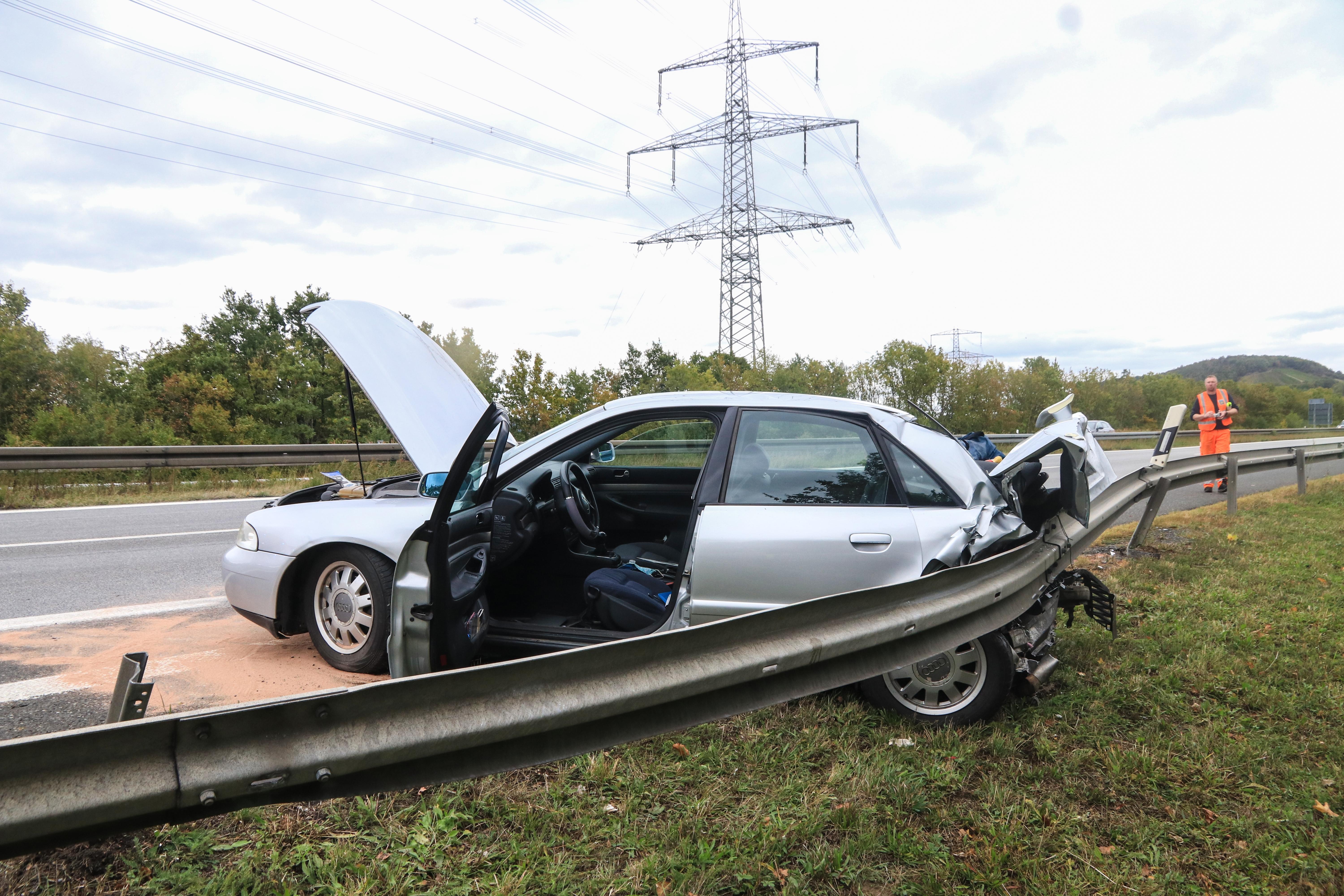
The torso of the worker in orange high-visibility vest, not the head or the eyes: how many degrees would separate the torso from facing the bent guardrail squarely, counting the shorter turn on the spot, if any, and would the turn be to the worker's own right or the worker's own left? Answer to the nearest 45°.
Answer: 0° — they already face it

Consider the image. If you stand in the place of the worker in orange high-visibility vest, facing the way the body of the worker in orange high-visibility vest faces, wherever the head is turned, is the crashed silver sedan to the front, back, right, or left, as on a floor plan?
front

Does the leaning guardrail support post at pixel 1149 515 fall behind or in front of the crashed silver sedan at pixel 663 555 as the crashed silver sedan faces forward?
behind

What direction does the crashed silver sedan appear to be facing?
to the viewer's left

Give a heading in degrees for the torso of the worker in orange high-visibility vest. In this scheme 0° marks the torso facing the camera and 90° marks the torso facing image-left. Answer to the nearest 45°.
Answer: approximately 0°

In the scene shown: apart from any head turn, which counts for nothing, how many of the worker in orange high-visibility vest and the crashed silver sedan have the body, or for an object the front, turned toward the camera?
1

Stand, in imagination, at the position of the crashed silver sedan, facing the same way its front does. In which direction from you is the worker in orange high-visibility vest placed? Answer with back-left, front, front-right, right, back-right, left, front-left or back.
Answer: back-right

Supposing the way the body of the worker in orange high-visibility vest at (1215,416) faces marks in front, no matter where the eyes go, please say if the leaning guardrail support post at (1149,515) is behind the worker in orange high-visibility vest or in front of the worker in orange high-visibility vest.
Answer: in front

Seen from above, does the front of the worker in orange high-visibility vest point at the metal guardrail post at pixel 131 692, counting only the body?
yes
